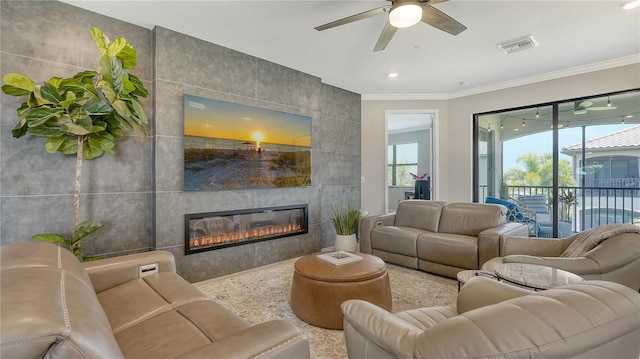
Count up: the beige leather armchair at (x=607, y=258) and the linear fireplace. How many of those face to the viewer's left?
1

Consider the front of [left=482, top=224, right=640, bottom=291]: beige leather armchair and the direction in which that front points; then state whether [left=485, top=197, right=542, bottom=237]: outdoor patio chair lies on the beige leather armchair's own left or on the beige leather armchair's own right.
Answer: on the beige leather armchair's own right

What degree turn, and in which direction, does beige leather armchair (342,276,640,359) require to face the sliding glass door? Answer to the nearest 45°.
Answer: approximately 45° to its right

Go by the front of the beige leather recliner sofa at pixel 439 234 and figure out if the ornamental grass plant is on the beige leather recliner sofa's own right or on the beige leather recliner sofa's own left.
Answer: on the beige leather recliner sofa's own right

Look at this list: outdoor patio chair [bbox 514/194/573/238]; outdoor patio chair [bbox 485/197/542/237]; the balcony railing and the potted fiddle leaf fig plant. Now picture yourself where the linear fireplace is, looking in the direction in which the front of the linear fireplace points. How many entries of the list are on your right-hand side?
1

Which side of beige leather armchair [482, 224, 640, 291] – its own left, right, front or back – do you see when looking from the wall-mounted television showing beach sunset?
front

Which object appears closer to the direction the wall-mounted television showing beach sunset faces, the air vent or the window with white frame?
the air vent

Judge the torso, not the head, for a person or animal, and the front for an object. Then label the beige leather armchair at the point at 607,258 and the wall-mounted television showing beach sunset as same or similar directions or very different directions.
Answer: very different directions

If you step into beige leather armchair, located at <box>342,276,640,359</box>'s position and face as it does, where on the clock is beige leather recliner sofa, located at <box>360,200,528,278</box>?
beige leather recliner sofa, located at <box>360,200,528,278</box> is roughly at 1 o'clock from beige leather armchair, located at <box>342,276,640,359</box>.

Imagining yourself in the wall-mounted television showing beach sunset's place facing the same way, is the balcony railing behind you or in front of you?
in front

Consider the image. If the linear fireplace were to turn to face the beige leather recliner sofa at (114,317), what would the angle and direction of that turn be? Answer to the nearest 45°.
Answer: approximately 45° to its right
